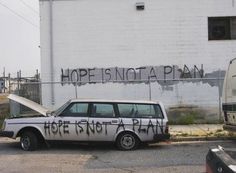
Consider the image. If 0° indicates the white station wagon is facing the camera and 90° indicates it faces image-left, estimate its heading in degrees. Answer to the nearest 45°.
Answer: approximately 90°

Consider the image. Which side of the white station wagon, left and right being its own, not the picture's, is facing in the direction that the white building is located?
right
